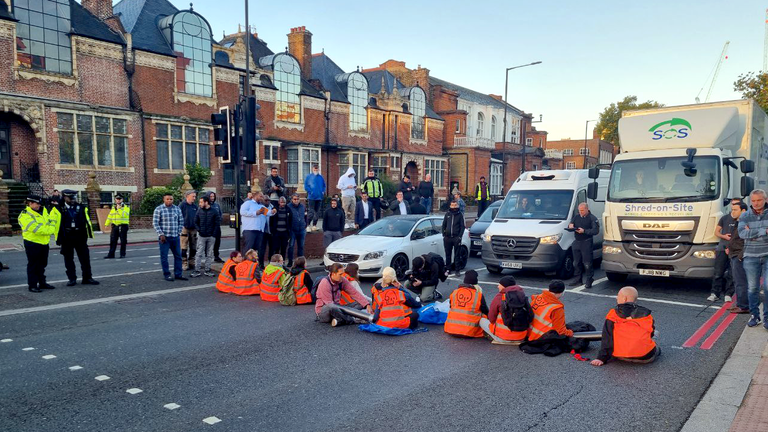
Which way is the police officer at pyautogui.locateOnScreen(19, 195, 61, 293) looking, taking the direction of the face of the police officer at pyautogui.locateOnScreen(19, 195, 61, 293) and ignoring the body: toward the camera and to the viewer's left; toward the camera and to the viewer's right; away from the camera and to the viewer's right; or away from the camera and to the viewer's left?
toward the camera and to the viewer's right

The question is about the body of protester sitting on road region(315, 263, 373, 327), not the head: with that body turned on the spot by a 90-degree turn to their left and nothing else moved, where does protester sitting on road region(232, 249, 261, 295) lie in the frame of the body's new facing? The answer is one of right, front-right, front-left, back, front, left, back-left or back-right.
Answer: left

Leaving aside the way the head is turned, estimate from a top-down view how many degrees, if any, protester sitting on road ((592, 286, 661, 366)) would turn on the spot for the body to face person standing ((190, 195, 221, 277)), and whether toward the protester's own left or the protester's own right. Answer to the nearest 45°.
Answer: approximately 90° to the protester's own left

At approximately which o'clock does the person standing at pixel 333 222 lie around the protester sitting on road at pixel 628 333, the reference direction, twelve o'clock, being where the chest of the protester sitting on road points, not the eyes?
The person standing is roughly at 10 o'clock from the protester sitting on road.

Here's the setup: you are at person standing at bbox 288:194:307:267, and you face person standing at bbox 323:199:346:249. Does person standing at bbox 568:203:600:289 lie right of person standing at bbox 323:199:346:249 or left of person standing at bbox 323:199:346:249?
right

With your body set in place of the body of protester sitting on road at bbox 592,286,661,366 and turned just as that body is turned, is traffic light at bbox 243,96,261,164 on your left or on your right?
on your left

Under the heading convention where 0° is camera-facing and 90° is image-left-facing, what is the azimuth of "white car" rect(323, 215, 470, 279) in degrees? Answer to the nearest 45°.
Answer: approximately 45°

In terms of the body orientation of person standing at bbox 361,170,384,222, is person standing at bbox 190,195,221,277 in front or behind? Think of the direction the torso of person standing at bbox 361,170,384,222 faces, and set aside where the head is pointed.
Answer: in front

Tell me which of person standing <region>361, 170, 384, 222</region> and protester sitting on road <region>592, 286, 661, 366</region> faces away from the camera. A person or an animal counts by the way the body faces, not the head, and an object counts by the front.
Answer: the protester sitting on road

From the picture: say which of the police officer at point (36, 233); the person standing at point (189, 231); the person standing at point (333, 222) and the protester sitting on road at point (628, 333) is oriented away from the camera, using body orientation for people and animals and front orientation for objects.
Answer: the protester sitting on road

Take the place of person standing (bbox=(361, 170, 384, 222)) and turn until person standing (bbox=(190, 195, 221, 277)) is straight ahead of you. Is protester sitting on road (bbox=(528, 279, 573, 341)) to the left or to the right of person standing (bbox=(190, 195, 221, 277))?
left

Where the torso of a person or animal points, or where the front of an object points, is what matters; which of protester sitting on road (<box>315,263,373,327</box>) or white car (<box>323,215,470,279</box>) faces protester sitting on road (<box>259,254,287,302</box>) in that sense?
the white car

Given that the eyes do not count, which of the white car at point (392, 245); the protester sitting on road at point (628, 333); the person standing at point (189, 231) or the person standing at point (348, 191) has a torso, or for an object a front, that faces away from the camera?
the protester sitting on road
